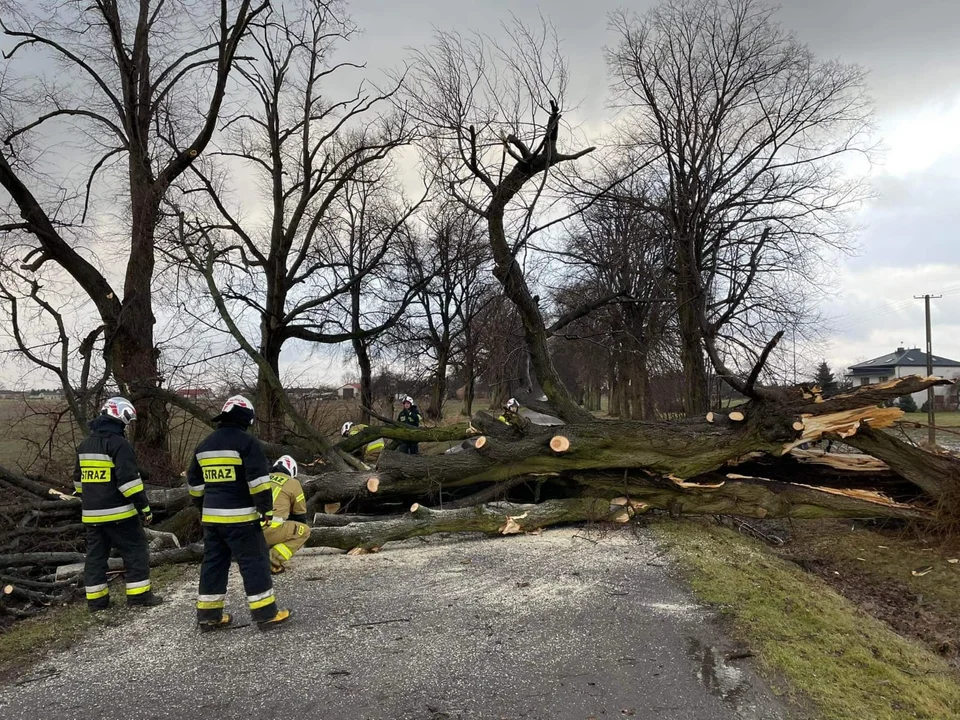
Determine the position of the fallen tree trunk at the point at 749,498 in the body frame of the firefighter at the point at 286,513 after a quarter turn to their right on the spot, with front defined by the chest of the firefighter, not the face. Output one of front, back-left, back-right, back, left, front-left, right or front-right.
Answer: front-left

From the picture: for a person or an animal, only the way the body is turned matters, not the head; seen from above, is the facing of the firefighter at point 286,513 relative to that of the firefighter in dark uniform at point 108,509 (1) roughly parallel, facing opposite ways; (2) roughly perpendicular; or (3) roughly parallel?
roughly parallel

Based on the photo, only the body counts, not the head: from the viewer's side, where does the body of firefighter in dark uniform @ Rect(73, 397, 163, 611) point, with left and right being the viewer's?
facing away from the viewer and to the right of the viewer

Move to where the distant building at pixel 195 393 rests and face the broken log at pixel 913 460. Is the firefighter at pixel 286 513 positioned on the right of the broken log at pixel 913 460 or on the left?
right

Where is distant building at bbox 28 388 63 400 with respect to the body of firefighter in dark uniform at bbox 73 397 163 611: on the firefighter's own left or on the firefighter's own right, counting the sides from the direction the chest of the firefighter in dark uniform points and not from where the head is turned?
on the firefighter's own left

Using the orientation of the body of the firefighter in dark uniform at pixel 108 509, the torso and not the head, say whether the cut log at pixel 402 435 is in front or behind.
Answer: in front

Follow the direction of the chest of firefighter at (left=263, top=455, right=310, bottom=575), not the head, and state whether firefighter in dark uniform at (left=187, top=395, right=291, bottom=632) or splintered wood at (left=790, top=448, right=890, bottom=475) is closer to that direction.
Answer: the splintered wood

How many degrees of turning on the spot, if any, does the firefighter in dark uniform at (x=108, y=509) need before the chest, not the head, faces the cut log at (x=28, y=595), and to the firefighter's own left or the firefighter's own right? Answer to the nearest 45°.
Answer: approximately 90° to the firefighter's own left

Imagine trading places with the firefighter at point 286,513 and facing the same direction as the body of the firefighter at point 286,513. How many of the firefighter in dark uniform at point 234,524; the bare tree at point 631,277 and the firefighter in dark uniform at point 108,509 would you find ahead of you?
1

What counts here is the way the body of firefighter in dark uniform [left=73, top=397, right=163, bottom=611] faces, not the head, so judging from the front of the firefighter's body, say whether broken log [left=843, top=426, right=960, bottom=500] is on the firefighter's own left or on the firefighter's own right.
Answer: on the firefighter's own right

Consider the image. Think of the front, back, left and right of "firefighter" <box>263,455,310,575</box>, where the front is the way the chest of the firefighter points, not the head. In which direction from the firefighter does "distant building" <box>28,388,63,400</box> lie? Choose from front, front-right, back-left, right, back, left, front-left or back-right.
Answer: left

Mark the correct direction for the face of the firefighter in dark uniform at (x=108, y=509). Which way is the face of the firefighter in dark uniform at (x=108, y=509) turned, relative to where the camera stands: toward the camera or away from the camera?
away from the camera

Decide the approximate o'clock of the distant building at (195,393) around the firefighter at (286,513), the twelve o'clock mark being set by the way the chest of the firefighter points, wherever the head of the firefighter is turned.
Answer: The distant building is roughly at 10 o'clock from the firefighter.

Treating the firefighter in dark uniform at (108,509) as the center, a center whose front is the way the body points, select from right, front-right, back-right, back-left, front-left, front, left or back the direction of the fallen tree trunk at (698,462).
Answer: front-right

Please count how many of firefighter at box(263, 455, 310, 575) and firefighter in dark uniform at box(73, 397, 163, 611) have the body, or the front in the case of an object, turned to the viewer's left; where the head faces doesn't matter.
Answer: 0

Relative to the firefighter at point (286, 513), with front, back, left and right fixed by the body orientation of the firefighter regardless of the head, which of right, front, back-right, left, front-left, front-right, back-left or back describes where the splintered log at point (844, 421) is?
front-right

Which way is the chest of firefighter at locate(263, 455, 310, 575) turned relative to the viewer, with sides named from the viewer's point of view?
facing away from the viewer and to the right of the viewer
